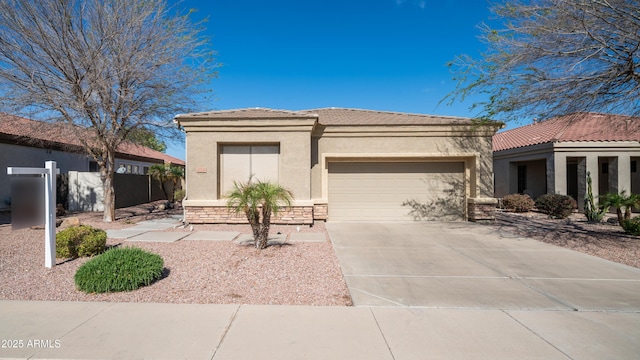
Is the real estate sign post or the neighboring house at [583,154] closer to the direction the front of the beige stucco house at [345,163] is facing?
the real estate sign post

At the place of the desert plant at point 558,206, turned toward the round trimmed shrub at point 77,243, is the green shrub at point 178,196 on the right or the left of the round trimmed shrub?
right

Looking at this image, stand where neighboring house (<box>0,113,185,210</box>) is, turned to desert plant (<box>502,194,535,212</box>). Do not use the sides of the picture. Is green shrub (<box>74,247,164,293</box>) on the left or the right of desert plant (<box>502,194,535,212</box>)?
right

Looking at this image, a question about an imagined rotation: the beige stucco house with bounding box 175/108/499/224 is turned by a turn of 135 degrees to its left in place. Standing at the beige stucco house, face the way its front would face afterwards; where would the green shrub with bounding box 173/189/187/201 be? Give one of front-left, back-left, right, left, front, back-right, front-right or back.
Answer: left

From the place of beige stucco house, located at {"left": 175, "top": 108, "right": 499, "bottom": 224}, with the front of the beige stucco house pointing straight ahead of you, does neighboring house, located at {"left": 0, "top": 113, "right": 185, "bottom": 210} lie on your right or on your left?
on your right

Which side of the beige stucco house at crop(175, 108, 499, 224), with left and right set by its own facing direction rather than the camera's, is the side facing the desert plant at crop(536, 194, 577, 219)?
left

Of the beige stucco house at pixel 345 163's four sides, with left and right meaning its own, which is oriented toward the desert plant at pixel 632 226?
left

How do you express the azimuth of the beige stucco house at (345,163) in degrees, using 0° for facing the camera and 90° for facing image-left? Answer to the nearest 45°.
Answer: approximately 0°

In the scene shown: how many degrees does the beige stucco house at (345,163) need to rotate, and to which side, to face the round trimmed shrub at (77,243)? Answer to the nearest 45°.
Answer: approximately 45° to its right
